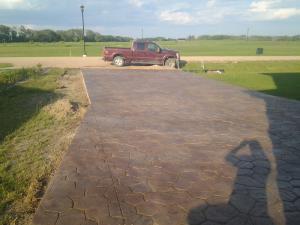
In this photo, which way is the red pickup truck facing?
to the viewer's right
